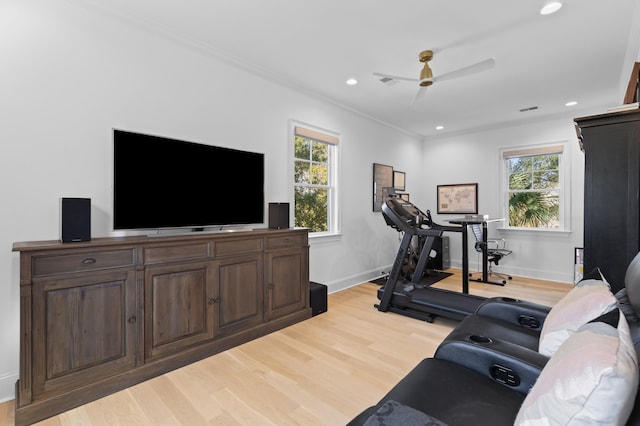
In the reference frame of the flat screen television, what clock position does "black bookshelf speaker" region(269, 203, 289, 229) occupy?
The black bookshelf speaker is roughly at 10 o'clock from the flat screen television.

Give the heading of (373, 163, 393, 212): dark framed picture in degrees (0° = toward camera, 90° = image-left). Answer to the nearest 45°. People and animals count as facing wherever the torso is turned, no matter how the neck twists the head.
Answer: approximately 315°

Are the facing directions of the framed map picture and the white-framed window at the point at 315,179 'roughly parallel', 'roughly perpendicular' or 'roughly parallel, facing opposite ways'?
roughly perpendicular

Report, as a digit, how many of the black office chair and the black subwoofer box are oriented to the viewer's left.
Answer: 0

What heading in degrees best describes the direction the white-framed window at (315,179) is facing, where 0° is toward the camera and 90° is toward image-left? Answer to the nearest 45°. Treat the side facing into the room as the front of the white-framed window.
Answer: approximately 315°

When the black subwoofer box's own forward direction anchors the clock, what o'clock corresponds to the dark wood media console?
The dark wood media console is roughly at 3 o'clock from the black subwoofer box.

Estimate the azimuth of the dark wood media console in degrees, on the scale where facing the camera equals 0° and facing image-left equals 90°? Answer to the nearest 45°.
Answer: approximately 315°

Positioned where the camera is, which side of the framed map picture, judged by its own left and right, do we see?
front

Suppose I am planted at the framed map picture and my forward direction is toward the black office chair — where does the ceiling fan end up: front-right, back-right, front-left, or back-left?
front-right

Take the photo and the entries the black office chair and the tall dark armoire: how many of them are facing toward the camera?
0

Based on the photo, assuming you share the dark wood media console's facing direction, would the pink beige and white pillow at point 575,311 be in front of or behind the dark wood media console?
in front

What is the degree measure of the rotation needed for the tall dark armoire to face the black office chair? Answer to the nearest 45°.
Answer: approximately 45° to its right

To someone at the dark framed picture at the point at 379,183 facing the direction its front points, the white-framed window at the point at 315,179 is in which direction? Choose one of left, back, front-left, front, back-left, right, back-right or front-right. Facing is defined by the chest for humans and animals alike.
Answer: right

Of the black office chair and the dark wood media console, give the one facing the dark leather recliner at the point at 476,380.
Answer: the dark wood media console

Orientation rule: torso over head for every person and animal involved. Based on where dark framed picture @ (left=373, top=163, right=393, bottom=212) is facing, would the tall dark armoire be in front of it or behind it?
in front

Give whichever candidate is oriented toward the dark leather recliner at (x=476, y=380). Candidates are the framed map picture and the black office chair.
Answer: the framed map picture

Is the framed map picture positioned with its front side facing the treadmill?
yes

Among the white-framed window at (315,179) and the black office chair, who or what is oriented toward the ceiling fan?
the white-framed window

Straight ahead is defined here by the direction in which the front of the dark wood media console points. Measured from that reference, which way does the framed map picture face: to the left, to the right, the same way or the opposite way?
to the right

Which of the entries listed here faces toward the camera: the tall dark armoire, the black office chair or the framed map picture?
the framed map picture
